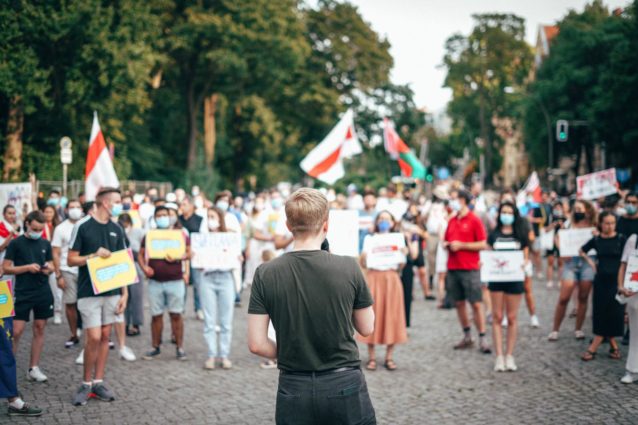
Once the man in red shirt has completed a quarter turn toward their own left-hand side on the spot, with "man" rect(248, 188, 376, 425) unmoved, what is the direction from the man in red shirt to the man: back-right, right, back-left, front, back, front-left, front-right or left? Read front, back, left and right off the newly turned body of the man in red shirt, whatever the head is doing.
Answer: front-right

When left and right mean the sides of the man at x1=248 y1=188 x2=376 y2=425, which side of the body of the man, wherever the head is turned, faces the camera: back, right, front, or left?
back

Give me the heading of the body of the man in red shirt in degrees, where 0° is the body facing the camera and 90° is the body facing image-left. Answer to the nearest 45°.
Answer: approximately 45°

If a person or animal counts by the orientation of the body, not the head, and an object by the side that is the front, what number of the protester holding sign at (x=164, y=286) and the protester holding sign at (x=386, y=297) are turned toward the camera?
2

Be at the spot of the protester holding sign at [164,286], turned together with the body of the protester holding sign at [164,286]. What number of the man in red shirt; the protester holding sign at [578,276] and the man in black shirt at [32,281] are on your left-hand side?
2

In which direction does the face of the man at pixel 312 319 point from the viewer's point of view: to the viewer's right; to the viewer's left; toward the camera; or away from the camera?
away from the camera

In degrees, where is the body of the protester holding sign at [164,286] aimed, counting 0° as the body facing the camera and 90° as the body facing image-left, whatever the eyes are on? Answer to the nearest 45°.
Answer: approximately 0°

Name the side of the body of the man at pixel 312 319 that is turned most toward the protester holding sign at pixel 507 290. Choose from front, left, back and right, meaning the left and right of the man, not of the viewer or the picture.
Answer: front

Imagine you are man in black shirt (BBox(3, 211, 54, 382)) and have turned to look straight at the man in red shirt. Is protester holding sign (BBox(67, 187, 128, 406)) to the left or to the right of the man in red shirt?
right

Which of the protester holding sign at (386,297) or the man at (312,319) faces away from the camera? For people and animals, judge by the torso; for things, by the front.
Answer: the man

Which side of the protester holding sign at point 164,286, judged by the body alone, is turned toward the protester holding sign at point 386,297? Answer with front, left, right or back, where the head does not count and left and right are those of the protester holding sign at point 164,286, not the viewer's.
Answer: left

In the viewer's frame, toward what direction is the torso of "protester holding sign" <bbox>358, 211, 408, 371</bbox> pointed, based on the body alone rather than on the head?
toward the camera

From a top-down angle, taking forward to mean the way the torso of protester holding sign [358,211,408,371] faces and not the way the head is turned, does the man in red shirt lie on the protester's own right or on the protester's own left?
on the protester's own left

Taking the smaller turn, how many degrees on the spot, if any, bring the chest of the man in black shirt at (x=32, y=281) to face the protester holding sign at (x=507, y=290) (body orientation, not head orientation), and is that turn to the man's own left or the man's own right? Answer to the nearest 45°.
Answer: approximately 45° to the man's own left

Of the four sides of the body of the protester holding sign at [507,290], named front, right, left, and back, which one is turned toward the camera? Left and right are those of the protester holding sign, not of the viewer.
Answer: front

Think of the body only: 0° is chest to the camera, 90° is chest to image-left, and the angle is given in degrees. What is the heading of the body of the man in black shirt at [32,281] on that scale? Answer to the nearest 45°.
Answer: approximately 315°
